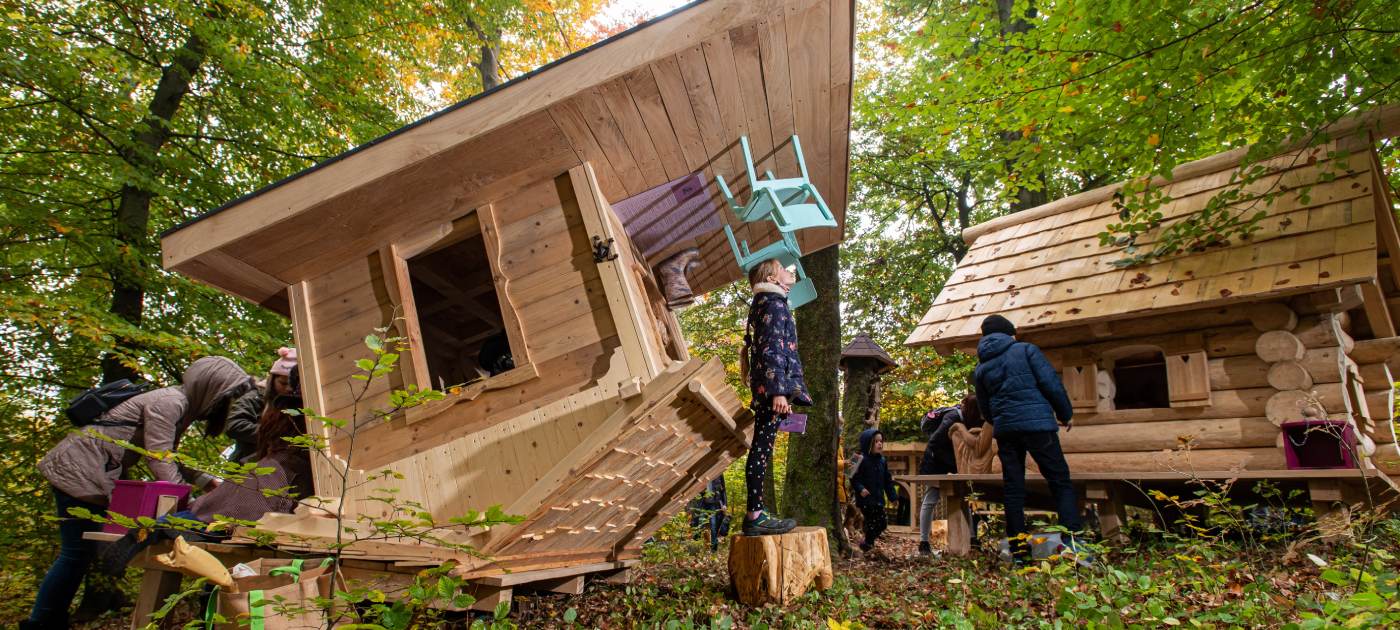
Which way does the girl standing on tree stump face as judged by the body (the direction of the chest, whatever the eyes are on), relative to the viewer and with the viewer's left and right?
facing to the right of the viewer

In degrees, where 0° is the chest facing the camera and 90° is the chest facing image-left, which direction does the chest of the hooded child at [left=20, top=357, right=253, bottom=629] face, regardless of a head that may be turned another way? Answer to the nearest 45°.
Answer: approximately 270°

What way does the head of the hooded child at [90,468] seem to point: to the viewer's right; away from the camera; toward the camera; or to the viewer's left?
to the viewer's right

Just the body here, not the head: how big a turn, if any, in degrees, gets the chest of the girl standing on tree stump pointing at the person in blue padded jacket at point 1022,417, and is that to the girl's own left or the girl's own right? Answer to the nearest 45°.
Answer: approximately 45° to the girl's own left

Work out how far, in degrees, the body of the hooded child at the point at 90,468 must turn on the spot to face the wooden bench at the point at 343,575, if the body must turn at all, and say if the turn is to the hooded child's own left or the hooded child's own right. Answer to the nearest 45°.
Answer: approximately 45° to the hooded child's own right
